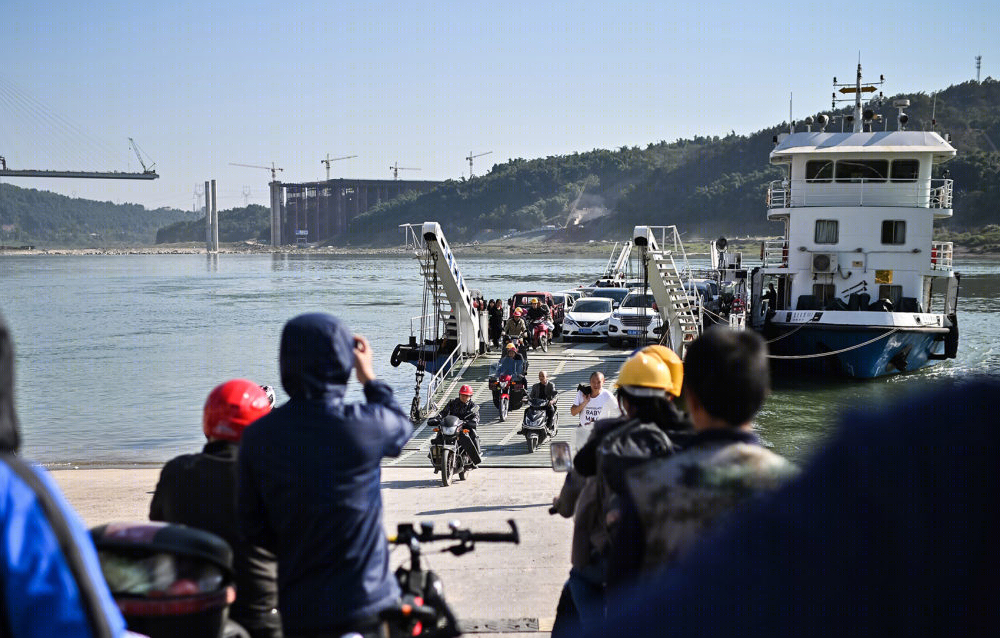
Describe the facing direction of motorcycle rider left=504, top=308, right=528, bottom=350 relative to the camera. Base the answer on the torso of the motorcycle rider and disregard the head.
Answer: toward the camera

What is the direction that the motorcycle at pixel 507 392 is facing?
toward the camera

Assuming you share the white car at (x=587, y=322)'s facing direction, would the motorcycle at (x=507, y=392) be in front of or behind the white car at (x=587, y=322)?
in front

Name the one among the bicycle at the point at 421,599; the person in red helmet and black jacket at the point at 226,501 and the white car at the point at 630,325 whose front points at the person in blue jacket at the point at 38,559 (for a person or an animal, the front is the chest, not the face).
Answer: the white car

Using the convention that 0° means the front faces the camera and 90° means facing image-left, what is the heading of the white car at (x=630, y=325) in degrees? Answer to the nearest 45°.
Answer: approximately 0°

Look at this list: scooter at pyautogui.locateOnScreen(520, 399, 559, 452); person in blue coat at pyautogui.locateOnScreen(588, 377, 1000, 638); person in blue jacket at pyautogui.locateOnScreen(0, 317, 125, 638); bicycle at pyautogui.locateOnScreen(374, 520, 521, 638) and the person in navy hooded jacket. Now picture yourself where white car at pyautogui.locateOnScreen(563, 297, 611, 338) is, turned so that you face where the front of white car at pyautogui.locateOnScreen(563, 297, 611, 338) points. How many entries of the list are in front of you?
5

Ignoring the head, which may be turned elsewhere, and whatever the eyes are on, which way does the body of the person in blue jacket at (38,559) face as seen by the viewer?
away from the camera

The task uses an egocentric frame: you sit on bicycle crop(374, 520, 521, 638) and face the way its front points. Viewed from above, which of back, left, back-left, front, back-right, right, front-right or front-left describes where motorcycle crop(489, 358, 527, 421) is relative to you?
front

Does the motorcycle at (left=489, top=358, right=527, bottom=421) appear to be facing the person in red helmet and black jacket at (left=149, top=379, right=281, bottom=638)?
yes

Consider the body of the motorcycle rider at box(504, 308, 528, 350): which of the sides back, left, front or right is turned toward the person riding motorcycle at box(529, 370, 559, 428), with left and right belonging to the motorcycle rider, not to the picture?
front

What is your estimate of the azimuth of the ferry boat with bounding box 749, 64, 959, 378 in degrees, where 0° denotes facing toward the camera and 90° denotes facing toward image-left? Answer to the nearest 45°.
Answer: approximately 0°

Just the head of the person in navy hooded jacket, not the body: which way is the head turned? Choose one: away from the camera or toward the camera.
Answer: away from the camera

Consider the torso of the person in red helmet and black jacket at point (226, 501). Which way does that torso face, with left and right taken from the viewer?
facing away from the viewer and to the right of the viewer

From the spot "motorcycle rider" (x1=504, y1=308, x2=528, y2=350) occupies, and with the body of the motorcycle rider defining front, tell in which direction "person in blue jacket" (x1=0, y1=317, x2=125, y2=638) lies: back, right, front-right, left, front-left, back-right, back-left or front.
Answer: front

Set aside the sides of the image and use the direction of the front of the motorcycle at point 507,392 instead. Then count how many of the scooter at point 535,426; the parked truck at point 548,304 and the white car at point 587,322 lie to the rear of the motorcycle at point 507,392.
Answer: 2

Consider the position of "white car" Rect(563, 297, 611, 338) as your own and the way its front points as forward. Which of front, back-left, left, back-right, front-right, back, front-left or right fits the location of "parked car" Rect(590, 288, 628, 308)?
back

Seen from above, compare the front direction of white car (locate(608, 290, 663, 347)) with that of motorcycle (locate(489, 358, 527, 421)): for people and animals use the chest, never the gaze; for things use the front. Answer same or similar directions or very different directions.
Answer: same or similar directions

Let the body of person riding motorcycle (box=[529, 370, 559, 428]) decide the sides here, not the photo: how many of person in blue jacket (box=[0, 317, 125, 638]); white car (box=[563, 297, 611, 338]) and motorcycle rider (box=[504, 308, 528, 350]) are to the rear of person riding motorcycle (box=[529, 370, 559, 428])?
2

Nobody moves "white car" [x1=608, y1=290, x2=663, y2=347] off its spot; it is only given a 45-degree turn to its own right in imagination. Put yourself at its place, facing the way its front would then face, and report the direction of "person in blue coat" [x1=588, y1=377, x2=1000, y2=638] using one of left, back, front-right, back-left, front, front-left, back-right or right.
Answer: front-left

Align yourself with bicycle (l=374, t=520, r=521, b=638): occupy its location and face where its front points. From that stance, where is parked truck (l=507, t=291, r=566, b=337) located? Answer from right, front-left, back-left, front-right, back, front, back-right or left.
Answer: front

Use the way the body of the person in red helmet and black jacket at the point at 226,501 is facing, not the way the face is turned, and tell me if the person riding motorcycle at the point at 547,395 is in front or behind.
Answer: in front

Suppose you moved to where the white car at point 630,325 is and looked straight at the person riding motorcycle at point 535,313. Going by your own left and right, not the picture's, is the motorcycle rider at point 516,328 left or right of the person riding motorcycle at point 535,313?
left
